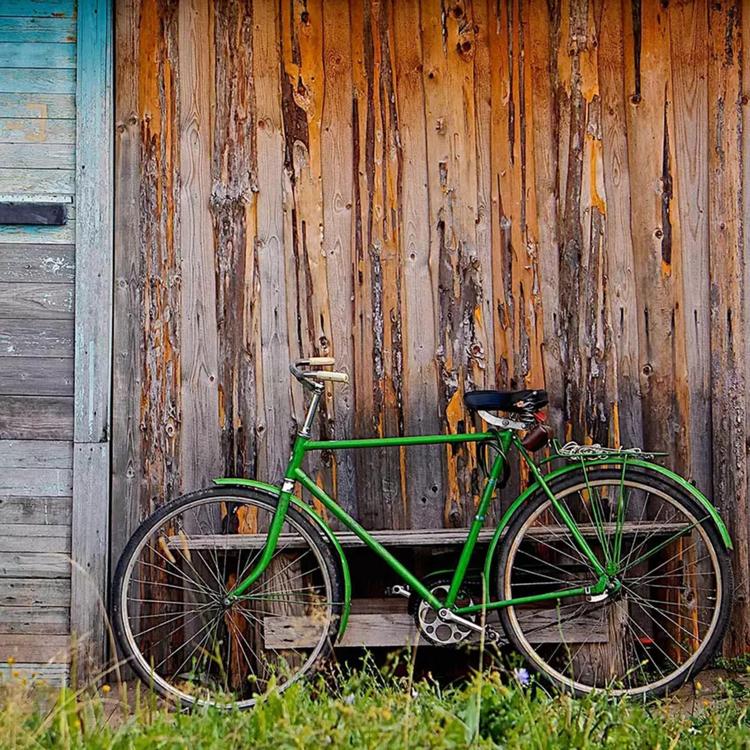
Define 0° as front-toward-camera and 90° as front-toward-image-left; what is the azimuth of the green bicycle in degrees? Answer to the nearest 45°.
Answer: approximately 90°
